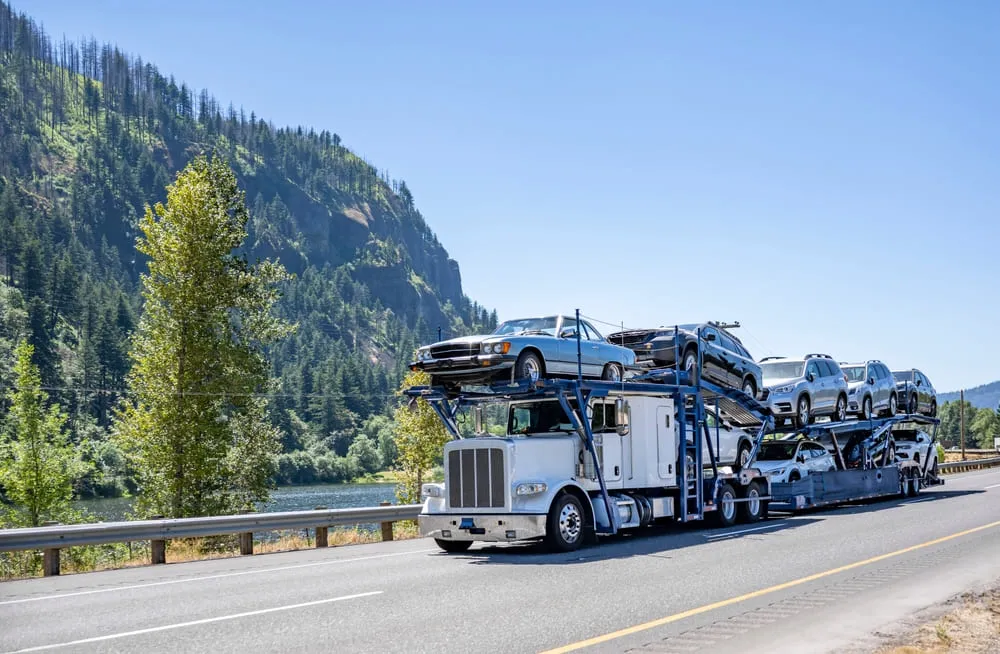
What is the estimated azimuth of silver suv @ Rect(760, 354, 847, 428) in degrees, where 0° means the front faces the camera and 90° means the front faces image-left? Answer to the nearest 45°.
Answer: approximately 45°

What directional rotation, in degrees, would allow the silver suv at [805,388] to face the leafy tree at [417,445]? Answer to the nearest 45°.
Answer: approximately 90° to its right

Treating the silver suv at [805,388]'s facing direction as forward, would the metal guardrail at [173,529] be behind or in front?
in front

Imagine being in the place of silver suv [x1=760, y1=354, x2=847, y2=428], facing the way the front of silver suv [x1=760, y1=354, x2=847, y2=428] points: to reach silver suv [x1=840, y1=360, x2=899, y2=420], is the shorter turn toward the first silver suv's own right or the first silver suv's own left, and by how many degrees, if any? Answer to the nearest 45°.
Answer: approximately 180°

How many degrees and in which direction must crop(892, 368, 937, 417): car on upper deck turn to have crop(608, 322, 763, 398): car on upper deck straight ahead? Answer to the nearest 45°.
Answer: approximately 45° to its left

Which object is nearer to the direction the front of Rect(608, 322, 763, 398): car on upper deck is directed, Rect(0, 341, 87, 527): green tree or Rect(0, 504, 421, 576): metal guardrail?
the metal guardrail

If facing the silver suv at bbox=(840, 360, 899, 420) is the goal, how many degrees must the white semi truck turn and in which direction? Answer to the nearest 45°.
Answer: approximately 180°

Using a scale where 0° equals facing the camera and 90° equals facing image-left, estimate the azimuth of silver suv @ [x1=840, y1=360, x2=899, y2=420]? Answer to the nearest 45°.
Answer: approximately 45°

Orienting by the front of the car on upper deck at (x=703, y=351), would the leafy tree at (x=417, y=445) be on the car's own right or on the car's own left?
on the car's own right

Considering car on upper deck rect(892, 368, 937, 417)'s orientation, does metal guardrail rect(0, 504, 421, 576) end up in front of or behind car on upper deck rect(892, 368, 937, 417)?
in front

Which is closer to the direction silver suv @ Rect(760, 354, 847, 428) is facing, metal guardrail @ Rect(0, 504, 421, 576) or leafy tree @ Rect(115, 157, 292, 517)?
the metal guardrail

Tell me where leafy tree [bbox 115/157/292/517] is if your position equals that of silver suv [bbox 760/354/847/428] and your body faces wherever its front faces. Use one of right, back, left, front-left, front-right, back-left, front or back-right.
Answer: front-right

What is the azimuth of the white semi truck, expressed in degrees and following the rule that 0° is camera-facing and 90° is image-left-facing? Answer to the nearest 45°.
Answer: approximately 45°
